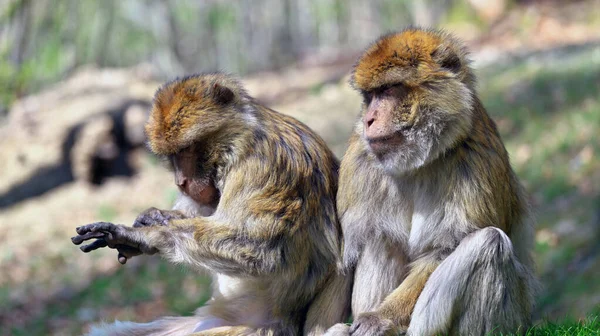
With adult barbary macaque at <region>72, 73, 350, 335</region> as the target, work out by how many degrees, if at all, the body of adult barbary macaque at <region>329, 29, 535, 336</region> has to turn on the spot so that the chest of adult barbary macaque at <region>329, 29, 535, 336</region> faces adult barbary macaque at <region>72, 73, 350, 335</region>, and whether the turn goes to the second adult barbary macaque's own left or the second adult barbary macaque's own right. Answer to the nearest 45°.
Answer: approximately 45° to the second adult barbary macaque's own right

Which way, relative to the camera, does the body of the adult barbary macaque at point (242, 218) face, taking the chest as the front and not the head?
to the viewer's left

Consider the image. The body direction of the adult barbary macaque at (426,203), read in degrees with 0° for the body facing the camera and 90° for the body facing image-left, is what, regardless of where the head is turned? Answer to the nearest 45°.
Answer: approximately 45°

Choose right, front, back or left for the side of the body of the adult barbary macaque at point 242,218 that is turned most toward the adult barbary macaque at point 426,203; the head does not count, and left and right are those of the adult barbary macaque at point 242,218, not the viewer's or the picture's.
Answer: back
